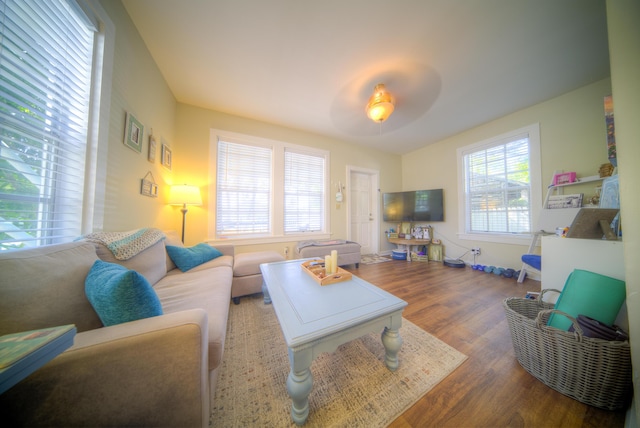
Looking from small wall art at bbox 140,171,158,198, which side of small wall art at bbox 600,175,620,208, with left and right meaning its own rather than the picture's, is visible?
front

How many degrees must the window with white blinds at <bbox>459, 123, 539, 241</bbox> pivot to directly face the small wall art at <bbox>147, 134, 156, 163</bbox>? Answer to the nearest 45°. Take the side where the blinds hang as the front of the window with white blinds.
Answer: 0° — it already faces it

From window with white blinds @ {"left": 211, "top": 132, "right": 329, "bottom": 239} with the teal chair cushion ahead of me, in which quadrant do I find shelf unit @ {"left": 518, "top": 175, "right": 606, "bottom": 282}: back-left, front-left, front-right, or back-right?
front-left

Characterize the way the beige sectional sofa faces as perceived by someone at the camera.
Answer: facing to the right of the viewer

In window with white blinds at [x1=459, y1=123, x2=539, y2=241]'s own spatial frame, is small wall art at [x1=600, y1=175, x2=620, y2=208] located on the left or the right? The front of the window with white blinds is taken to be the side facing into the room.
on its left

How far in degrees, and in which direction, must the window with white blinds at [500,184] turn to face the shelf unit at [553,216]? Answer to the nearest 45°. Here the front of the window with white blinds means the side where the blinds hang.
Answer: approximately 90° to its left

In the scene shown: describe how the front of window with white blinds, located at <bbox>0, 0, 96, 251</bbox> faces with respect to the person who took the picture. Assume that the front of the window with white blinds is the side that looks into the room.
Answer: facing the viewer and to the right of the viewer

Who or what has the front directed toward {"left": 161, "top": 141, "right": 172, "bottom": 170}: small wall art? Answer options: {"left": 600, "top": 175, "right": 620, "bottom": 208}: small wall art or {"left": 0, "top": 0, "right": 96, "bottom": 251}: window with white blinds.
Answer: {"left": 600, "top": 175, "right": 620, "bottom": 208}: small wall art

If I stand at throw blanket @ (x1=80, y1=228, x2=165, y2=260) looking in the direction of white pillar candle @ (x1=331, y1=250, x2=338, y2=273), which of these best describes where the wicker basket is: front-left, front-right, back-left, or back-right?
front-right

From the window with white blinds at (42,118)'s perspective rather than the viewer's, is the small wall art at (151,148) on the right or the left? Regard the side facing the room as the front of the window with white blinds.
on its left

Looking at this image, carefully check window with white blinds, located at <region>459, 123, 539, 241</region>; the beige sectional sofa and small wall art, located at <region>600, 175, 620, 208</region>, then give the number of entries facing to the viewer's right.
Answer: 1

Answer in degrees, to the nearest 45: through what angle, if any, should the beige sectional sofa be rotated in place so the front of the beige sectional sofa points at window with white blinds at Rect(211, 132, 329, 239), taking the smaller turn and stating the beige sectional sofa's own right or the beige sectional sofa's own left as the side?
approximately 45° to the beige sectional sofa's own left

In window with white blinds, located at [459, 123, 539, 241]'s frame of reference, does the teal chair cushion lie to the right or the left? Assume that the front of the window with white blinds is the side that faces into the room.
on its left

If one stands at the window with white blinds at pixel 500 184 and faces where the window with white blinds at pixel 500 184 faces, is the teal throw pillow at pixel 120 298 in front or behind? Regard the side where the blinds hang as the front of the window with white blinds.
in front

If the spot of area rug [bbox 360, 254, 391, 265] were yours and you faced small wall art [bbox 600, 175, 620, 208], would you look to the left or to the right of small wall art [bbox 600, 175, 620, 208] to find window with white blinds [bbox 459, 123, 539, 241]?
left

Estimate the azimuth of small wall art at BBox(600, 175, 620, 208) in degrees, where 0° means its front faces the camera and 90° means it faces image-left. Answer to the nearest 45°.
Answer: approximately 45°

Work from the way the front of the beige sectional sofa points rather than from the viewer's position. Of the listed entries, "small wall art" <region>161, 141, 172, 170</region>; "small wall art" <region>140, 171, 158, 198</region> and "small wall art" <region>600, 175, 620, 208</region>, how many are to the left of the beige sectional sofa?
2

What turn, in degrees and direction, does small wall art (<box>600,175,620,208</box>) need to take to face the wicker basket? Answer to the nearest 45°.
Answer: approximately 45° to its left

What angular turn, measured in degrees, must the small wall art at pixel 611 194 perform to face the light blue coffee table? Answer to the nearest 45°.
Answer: approximately 45° to its left
